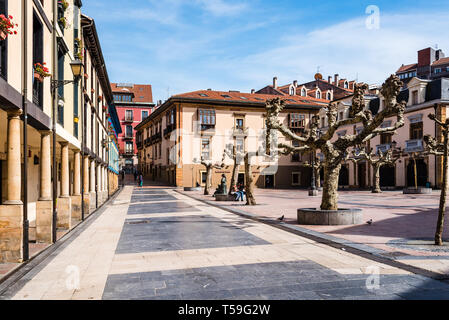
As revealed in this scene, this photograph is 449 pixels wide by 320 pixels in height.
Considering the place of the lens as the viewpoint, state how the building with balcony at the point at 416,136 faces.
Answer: facing the viewer and to the left of the viewer

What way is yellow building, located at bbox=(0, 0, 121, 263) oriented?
to the viewer's right

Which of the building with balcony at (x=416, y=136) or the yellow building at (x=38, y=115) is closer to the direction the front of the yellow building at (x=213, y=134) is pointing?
the yellow building

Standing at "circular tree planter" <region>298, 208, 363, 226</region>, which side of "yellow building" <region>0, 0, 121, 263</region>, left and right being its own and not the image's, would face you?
front

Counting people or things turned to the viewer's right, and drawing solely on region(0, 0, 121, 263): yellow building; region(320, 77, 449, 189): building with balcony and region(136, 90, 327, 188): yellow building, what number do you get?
1

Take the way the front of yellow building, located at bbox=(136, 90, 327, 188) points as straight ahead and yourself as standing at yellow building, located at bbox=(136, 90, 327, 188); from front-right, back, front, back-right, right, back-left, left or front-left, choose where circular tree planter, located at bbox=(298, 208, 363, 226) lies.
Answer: front

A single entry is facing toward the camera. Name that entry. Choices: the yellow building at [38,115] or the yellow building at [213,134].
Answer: the yellow building at [213,134]

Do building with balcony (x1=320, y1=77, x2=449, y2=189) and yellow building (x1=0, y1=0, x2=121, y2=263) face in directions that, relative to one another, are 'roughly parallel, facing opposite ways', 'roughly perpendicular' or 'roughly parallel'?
roughly parallel, facing opposite ways

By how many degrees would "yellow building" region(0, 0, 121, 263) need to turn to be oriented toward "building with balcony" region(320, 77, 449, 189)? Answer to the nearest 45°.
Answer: approximately 45° to its left

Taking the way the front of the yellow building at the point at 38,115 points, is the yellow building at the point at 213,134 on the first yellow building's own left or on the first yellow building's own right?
on the first yellow building's own left

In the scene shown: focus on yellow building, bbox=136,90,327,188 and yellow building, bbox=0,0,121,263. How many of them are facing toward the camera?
1

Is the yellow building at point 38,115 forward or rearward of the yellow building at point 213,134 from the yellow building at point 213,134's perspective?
forward

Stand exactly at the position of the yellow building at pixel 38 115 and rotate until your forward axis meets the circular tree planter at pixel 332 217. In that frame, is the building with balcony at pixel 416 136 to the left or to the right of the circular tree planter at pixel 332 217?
left

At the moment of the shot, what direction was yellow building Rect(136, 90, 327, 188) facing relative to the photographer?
facing the viewer

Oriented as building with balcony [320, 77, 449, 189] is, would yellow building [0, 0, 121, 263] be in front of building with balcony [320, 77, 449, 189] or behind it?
in front
